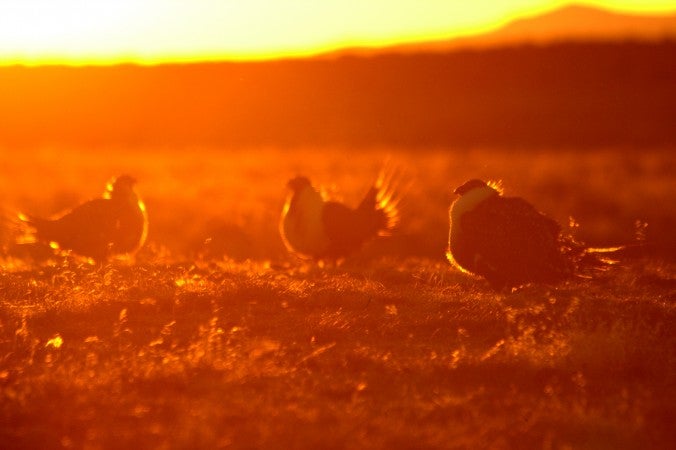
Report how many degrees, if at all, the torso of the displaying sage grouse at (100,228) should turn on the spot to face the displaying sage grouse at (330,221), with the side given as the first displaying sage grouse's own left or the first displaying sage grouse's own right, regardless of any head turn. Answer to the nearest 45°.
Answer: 0° — it already faces it

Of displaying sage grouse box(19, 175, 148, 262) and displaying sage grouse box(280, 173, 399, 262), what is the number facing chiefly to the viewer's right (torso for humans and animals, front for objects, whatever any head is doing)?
1

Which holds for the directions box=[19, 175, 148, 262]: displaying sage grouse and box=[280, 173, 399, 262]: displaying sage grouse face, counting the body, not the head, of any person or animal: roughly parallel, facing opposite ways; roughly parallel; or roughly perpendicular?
roughly parallel, facing opposite ways

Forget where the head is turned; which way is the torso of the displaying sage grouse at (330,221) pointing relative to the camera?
to the viewer's left

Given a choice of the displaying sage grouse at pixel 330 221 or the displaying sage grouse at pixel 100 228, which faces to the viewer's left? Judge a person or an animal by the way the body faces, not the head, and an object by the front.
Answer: the displaying sage grouse at pixel 330 221

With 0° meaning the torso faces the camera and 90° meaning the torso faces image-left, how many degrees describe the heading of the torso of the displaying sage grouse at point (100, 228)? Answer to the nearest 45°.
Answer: approximately 270°

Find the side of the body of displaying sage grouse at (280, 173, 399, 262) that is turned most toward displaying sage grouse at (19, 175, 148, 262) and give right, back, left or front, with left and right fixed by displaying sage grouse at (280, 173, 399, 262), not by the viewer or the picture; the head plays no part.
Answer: front
